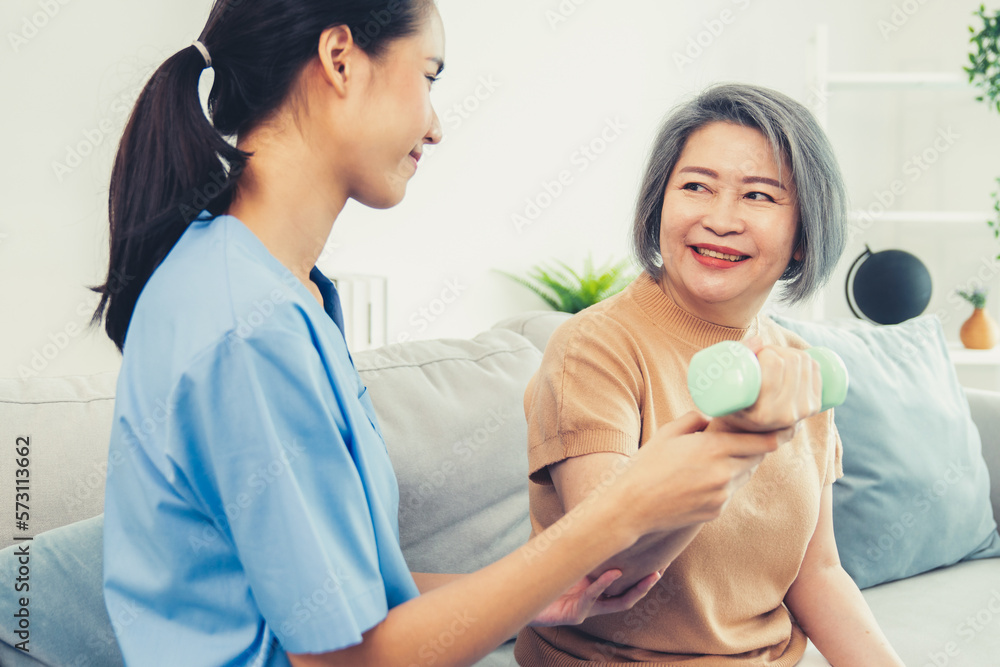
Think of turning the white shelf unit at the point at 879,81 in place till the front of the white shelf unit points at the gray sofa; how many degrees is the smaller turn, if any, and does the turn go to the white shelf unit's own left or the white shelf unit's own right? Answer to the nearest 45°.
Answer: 0° — it already faces it

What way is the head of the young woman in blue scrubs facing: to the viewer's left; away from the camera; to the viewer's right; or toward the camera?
to the viewer's right

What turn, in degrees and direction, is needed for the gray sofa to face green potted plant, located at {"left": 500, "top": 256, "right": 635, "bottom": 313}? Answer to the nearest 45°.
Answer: approximately 180°

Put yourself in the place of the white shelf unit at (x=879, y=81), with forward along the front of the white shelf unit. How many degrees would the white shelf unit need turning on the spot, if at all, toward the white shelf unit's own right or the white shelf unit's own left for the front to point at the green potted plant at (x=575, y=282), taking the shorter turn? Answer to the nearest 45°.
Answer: approximately 90° to the white shelf unit's own right

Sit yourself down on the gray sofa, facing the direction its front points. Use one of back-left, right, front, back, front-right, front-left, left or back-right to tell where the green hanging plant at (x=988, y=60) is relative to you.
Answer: back-left
